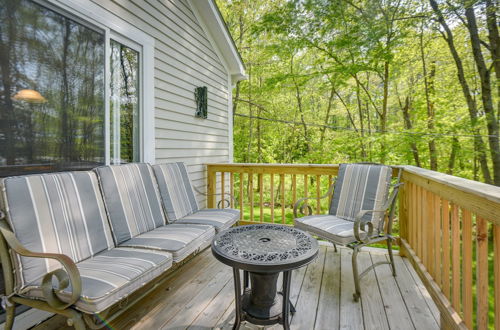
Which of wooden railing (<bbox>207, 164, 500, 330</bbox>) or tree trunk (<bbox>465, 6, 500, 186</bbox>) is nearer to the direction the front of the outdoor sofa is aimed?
the wooden railing

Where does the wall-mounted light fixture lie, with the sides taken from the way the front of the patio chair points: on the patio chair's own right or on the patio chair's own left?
on the patio chair's own right

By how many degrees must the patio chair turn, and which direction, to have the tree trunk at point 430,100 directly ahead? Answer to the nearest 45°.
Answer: approximately 135° to its right

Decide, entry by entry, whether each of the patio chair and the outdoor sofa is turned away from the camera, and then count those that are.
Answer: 0

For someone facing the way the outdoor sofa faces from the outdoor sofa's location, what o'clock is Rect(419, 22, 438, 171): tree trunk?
The tree trunk is roughly at 10 o'clock from the outdoor sofa.

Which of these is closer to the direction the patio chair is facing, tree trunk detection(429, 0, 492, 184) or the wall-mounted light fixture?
the wall-mounted light fixture

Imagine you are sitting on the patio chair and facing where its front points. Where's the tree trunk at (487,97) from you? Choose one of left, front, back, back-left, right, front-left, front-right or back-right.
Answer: back

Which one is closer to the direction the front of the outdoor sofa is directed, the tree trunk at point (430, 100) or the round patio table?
the round patio table

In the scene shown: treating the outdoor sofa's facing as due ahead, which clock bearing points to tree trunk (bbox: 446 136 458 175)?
The tree trunk is roughly at 10 o'clock from the outdoor sofa.

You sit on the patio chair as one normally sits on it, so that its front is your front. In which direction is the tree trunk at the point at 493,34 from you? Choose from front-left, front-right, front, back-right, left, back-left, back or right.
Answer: back

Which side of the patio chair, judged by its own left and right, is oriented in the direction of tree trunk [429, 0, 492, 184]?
back

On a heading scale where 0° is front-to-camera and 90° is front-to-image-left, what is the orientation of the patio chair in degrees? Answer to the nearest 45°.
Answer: approximately 45°
